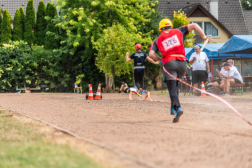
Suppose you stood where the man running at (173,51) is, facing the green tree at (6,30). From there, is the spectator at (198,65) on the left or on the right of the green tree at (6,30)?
right

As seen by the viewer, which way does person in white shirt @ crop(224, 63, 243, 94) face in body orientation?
to the viewer's left

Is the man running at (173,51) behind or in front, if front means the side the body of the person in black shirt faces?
behind

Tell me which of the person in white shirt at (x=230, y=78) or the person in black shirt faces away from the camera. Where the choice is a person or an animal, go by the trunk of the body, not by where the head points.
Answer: the person in black shirt

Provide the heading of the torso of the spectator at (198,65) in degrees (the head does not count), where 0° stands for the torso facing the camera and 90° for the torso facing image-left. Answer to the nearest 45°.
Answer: approximately 45°

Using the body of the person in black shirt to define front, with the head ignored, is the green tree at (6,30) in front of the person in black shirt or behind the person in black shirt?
in front

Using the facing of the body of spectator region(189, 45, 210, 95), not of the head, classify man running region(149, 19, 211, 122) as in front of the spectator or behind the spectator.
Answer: in front

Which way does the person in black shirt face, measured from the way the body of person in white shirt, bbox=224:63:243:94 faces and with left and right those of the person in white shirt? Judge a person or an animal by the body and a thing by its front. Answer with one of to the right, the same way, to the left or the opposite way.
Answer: to the right

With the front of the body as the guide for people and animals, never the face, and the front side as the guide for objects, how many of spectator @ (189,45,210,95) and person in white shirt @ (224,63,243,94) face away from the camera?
0

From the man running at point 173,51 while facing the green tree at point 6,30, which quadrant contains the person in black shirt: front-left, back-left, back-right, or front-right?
front-right

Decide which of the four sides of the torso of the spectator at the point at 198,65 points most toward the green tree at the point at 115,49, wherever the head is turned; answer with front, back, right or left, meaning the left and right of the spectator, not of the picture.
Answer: right

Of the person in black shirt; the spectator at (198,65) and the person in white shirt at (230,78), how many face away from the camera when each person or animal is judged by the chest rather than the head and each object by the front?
1

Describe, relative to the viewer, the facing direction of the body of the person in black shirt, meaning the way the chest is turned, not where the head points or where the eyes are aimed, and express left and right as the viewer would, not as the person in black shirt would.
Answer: facing away from the viewer

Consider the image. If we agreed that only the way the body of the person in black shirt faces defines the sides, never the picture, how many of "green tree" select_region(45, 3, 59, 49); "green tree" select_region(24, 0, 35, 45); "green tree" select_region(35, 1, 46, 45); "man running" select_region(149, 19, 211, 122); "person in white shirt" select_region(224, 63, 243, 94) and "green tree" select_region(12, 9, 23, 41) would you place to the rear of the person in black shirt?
1

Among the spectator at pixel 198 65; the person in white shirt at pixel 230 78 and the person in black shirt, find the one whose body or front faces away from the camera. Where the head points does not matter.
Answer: the person in black shirt
